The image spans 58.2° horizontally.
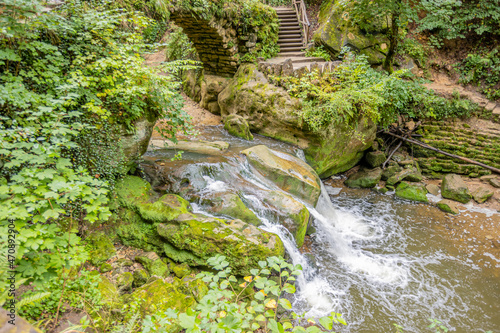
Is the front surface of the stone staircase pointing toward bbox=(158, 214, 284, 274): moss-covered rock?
yes

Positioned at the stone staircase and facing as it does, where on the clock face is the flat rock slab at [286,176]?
The flat rock slab is roughly at 12 o'clock from the stone staircase.

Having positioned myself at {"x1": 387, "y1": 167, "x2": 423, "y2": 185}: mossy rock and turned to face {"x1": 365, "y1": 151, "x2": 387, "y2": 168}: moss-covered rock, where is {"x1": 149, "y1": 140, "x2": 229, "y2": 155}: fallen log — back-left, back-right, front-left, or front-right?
front-left

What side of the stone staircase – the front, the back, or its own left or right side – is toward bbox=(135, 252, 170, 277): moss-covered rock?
front

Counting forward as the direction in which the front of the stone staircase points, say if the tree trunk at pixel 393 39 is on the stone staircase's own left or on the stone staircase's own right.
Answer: on the stone staircase's own left

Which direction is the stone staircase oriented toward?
toward the camera

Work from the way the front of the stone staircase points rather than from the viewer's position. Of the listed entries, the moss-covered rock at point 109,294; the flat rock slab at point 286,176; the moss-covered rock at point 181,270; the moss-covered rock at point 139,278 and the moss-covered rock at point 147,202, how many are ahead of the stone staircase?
5

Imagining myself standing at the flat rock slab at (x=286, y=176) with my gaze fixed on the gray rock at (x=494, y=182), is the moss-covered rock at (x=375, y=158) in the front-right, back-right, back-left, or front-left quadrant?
front-left

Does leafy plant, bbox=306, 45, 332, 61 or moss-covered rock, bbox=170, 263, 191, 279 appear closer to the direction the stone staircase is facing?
the moss-covered rock

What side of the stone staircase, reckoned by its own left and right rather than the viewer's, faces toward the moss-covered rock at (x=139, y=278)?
front

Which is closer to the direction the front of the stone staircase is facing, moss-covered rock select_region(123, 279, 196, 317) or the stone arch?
the moss-covered rock

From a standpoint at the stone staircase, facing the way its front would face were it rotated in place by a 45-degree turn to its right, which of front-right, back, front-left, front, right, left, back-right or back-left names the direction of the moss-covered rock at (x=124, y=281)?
front-left

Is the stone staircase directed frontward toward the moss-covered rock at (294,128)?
yes

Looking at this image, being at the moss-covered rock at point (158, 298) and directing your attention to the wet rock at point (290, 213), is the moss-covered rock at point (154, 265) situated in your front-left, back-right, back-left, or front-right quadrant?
front-left
